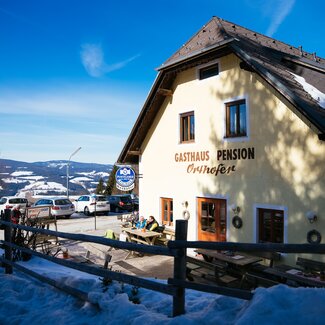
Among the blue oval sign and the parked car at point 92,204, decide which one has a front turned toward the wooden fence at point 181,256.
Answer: the blue oval sign

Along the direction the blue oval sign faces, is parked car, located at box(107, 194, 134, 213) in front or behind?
behind

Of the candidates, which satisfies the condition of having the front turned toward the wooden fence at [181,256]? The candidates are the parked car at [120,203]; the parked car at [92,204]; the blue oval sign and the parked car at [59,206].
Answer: the blue oval sign

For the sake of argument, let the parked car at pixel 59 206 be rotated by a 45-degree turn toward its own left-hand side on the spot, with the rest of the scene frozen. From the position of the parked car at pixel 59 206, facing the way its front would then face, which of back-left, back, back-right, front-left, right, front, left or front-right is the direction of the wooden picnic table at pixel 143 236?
left

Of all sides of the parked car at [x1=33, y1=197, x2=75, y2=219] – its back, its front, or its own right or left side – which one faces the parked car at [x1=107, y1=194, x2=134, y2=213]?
right

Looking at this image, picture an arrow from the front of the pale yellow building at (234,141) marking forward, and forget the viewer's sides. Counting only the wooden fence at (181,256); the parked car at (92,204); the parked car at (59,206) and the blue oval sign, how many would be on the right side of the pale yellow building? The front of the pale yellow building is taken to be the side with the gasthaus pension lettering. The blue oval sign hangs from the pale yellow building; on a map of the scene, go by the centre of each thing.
3

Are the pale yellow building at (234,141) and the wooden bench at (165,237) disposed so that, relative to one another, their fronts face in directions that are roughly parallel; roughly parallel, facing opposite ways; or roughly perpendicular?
roughly parallel

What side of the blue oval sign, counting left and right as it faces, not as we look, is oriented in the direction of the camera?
front

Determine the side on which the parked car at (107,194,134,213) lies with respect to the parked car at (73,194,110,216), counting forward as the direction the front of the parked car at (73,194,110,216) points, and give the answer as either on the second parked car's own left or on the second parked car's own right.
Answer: on the second parked car's own right

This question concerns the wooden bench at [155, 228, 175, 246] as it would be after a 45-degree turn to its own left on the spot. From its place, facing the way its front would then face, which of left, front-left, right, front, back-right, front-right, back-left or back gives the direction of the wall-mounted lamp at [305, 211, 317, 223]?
front-left

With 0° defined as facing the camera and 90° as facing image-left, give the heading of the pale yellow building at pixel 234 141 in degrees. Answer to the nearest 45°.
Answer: approximately 45°
